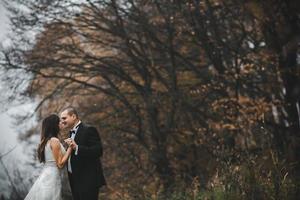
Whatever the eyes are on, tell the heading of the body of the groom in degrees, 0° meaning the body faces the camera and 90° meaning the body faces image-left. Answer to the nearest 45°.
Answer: approximately 90°

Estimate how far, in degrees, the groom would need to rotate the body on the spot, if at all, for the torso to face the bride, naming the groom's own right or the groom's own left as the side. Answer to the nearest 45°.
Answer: approximately 45° to the groom's own right
